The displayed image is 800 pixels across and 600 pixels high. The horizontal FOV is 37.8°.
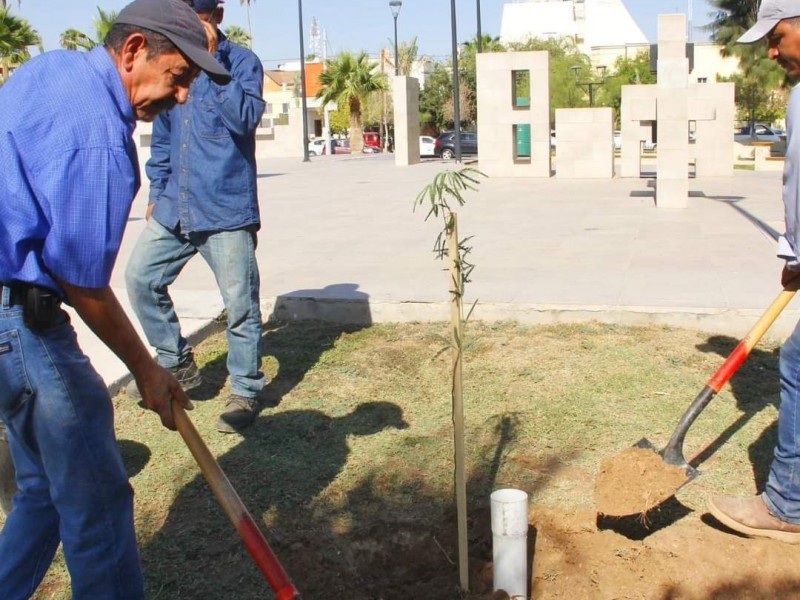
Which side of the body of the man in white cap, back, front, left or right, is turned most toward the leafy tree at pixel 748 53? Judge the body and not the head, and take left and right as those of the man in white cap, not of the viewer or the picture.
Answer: right

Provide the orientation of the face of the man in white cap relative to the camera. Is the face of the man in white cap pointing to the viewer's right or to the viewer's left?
to the viewer's left

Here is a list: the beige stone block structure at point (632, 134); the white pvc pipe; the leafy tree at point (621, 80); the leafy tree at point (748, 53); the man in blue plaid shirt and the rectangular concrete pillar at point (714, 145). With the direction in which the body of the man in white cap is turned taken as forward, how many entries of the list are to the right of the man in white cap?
4

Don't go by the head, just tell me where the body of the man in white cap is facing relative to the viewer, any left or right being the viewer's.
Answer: facing to the left of the viewer

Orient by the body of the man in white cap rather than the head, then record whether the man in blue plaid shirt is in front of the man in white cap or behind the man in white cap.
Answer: in front

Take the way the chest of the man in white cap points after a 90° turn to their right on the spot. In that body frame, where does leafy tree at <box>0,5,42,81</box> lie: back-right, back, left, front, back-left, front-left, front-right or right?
front-left

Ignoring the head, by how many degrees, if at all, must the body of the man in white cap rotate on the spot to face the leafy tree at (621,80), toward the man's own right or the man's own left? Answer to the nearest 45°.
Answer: approximately 90° to the man's own right

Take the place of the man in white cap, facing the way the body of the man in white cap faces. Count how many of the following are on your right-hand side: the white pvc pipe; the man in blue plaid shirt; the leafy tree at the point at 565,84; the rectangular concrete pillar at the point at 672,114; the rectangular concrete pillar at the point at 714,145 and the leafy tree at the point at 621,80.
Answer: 4

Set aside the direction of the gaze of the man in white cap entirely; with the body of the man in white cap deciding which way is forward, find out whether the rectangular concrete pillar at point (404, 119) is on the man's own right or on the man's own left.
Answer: on the man's own right

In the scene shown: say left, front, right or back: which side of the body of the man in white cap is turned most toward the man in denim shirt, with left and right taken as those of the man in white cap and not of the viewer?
front
